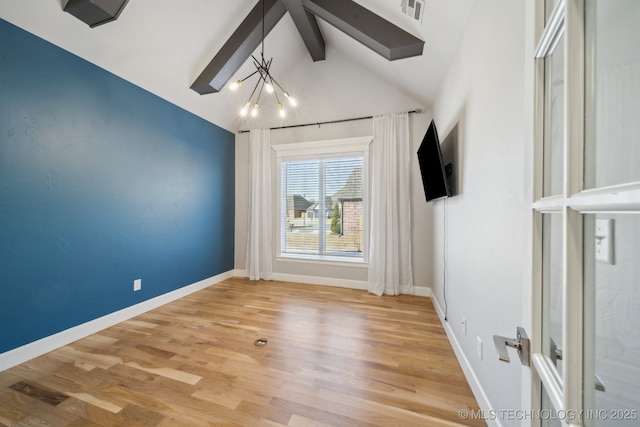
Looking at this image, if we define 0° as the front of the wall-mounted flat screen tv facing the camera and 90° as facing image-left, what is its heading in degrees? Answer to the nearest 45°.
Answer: approximately 90°

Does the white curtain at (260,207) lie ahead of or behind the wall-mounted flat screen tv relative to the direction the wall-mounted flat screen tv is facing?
ahead

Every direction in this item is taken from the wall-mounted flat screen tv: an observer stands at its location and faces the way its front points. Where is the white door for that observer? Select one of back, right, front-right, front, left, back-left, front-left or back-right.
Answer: left

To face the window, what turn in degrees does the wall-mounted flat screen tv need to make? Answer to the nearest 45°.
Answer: approximately 45° to its right
